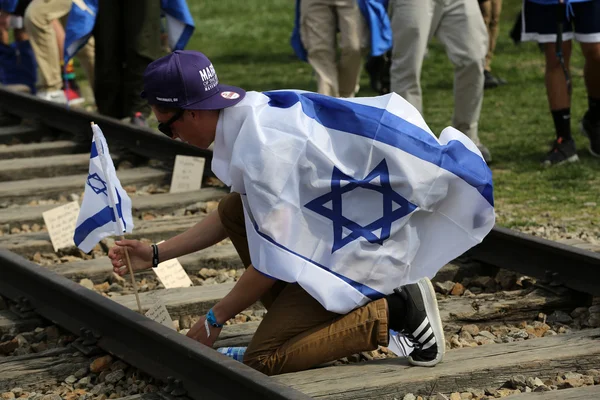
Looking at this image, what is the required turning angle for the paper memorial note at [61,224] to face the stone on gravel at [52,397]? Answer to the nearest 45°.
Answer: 0° — it already faces it

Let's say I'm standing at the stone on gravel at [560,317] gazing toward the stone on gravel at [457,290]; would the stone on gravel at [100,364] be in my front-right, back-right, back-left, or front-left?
front-left

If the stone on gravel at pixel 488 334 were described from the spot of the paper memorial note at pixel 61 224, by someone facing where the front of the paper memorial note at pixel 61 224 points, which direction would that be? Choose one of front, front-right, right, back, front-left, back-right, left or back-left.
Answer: front-left

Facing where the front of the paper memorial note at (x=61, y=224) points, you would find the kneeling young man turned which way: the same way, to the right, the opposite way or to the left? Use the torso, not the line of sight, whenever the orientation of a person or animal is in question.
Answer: to the right

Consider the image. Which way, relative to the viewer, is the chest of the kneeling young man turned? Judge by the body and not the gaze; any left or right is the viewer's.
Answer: facing to the left of the viewer

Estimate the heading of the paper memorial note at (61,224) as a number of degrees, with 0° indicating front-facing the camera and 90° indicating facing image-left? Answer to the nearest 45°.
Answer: approximately 0°

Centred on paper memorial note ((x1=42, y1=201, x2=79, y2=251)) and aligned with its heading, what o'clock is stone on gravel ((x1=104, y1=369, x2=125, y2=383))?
The stone on gravel is roughly at 12 o'clock from the paper memorial note.

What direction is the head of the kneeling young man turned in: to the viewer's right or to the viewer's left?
to the viewer's left

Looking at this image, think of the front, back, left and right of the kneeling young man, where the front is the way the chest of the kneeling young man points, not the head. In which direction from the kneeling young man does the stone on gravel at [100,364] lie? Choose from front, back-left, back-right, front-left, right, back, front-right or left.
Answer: front

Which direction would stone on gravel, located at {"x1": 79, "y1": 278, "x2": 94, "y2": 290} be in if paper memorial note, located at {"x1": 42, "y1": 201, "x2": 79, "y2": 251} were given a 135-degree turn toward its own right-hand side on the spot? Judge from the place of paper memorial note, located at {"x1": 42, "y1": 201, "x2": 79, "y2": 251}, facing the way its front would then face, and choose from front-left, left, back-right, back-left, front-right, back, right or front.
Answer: back-left

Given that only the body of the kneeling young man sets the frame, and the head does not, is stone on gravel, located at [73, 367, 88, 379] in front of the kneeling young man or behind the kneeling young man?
in front

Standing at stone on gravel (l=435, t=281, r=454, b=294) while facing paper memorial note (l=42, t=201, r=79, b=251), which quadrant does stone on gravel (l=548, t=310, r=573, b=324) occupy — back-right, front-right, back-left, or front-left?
back-left

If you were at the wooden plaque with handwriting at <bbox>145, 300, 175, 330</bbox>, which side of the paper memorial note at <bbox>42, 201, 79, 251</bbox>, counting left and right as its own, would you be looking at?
front
